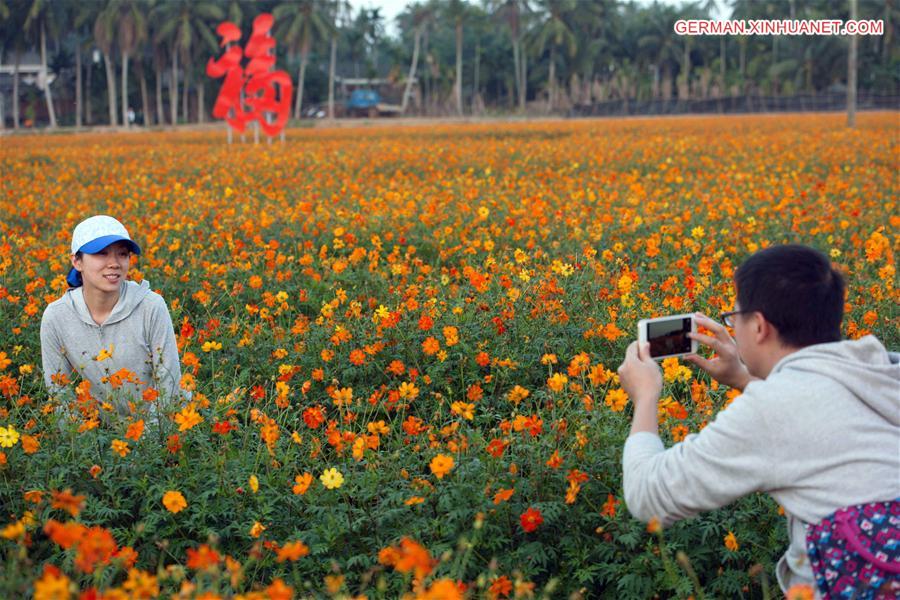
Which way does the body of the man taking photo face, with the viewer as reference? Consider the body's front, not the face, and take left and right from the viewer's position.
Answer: facing away from the viewer and to the left of the viewer

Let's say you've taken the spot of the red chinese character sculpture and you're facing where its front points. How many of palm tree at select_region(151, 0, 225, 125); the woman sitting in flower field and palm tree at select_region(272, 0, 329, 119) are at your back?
2

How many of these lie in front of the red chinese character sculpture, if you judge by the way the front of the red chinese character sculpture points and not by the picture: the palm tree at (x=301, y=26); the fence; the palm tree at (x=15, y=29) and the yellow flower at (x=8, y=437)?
1

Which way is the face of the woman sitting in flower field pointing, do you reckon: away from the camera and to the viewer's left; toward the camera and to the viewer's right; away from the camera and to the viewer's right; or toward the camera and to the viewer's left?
toward the camera and to the viewer's right

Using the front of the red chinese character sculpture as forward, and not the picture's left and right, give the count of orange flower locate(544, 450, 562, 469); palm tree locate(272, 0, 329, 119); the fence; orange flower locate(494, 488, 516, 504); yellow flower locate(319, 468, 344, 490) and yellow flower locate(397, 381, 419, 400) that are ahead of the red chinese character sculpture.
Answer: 4

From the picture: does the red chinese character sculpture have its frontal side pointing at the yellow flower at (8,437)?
yes

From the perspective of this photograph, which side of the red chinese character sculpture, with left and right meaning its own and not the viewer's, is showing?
front

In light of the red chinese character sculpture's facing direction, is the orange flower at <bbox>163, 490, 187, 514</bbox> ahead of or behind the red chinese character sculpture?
ahead

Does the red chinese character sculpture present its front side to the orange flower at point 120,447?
yes

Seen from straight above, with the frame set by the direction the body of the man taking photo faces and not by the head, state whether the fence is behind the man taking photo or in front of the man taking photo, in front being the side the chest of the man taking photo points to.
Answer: in front

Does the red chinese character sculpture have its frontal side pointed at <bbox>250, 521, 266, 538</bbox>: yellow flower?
yes

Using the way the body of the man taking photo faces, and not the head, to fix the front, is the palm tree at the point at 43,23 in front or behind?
in front

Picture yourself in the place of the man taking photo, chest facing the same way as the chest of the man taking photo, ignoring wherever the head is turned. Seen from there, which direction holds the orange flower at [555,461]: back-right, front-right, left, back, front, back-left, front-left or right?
front

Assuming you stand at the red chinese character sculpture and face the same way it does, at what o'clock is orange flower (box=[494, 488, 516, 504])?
The orange flower is roughly at 12 o'clock from the red chinese character sculpture.

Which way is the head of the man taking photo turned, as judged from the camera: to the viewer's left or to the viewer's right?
to the viewer's left

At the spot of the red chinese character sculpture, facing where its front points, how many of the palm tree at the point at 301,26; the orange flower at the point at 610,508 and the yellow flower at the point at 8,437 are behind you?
1

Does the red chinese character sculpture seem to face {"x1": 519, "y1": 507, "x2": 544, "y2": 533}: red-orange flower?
yes
